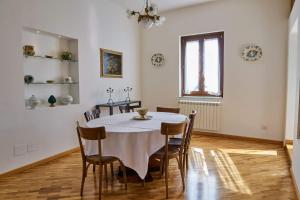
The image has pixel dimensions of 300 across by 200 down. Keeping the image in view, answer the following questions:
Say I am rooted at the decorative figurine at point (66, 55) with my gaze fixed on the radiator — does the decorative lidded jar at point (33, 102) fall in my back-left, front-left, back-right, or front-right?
back-right

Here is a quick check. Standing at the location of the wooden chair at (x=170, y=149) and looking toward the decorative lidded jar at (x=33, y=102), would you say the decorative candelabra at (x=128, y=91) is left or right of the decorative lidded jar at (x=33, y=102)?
right

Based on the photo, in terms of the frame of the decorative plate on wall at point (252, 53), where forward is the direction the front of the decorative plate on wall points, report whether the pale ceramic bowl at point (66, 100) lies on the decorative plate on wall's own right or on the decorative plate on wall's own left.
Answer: on the decorative plate on wall's own right

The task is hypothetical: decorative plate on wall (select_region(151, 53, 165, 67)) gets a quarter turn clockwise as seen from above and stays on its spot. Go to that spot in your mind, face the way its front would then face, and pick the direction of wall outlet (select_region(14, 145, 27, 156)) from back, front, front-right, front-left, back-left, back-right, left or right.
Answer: front-left

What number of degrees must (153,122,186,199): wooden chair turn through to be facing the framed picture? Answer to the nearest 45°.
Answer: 0° — it already faces it

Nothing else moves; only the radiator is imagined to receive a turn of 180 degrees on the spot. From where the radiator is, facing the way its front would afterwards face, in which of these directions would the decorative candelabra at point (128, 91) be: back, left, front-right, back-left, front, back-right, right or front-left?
left

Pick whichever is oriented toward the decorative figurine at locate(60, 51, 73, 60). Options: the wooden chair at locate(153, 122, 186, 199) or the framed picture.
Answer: the wooden chair

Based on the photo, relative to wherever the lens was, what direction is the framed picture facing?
facing the viewer and to the right of the viewer

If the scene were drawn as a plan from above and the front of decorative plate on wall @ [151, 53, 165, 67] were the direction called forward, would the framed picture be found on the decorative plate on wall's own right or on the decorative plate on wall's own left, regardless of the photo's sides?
on the decorative plate on wall's own right

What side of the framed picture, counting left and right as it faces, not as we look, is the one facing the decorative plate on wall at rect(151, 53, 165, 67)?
left

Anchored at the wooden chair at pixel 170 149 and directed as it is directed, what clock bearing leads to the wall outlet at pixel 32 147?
The wall outlet is roughly at 11 o'clock from the wooden chair.

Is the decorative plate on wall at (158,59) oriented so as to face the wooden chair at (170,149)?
yes

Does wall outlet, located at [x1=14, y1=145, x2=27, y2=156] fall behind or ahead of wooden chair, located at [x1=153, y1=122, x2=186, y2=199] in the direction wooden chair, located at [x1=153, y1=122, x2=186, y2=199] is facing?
ahead

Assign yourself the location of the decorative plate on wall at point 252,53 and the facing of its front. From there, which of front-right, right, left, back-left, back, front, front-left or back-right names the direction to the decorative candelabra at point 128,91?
right
